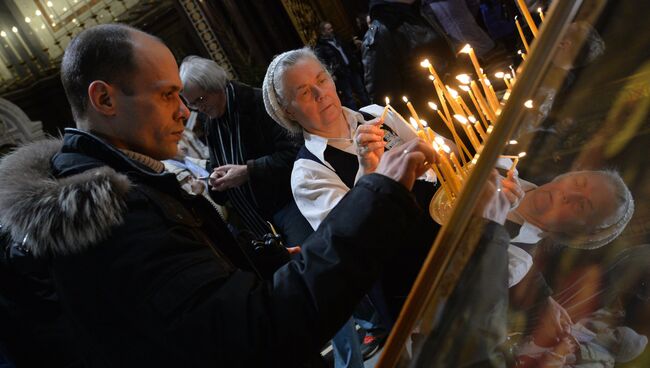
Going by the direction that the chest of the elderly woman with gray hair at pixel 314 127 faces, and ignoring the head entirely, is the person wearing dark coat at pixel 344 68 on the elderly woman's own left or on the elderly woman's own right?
on the elderly woman's own left

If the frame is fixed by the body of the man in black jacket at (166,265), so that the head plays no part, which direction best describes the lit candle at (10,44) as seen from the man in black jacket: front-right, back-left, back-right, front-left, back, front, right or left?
left

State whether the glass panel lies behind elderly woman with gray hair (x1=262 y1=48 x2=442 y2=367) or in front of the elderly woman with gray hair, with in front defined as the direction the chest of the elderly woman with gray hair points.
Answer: in front

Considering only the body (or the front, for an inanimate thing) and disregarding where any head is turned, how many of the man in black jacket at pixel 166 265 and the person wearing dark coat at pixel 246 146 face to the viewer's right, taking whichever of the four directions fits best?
1

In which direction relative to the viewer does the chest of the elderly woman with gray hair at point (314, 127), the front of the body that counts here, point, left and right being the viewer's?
facing the viewer and to the right of the viewer

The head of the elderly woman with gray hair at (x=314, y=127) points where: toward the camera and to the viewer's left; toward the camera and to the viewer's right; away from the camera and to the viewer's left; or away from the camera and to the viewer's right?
toward the camera and to the viewer's right

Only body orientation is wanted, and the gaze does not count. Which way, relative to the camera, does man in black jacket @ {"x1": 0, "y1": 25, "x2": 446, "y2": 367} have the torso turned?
to the viewer's right

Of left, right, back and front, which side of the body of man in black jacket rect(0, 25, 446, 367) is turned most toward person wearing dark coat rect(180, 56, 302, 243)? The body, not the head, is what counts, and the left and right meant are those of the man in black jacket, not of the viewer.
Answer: left
